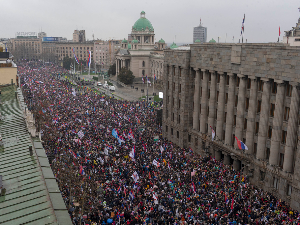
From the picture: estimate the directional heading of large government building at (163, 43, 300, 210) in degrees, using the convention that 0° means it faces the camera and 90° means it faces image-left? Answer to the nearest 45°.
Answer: approximately 45°
